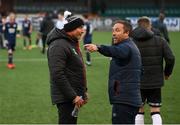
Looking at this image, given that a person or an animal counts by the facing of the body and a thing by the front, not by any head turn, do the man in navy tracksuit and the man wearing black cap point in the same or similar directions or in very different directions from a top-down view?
very different directions

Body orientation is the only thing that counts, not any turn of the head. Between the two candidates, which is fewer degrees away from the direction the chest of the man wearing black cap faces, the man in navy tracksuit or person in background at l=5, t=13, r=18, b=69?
the man in navy tracksuit

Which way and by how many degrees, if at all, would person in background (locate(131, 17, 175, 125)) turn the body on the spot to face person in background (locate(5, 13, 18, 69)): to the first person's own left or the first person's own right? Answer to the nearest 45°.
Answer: approximately 45° to the first person's own left

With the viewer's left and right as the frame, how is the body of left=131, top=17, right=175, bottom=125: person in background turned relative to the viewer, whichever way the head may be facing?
facing away from the viewer

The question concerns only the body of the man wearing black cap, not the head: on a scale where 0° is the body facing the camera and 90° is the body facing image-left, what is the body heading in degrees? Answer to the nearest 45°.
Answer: approximately 270°

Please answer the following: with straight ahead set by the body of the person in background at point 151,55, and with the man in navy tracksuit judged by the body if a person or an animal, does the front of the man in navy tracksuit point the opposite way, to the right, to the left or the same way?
to the left

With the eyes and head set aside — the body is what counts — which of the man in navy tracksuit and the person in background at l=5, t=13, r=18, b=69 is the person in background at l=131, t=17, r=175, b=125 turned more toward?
the person in background

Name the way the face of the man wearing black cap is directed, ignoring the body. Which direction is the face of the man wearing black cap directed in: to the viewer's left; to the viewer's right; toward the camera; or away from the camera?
to the viewer's right

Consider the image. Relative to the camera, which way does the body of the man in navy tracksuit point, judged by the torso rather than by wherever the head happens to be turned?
to the viewer's left

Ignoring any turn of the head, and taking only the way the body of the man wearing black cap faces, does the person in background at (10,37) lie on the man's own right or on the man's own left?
on the man's own left
